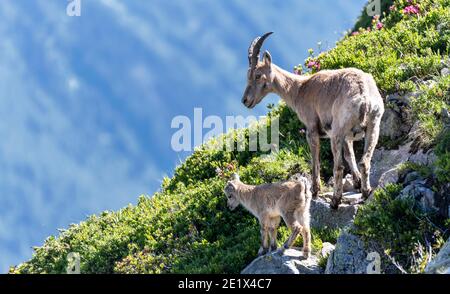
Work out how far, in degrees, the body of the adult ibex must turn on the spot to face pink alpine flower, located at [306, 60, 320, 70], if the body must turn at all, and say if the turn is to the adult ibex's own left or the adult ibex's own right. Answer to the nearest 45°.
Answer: approximately 45° to the adult ibex's own right

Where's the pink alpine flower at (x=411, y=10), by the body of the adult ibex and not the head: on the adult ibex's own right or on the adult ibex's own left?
on the adult ibex's own right

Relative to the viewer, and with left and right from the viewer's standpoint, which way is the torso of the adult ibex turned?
facing away from the viewer and to the left of the viewer
